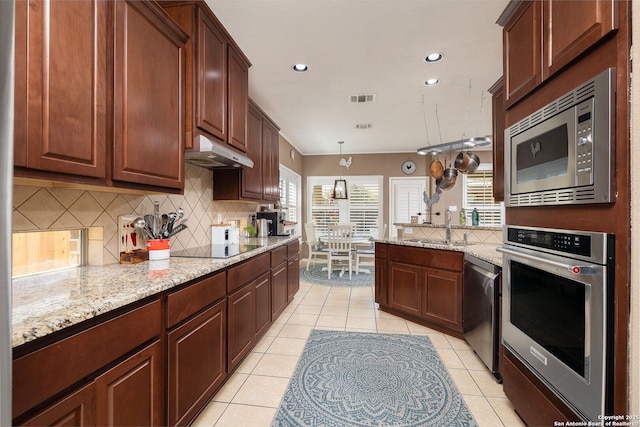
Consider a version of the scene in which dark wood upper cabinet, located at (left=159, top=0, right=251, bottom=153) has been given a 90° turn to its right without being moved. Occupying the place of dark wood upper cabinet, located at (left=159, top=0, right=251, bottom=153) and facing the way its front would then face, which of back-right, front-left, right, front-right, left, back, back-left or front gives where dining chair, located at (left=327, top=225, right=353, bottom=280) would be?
back

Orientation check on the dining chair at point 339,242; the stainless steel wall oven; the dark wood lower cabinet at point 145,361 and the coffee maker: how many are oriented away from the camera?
1

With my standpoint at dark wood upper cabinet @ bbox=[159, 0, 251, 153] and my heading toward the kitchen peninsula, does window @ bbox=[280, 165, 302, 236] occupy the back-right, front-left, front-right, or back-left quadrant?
front-left

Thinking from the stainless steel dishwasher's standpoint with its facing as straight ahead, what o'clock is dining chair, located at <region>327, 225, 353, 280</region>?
The dining chair is roughly at 3 o'clock from the stainless steel dishwasher.

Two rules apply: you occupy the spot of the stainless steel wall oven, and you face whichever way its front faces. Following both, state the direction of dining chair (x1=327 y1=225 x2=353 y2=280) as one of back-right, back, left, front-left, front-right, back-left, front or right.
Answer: right

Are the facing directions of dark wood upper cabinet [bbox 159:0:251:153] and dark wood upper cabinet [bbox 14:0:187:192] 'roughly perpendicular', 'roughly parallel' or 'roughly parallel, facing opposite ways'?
roughly parallel

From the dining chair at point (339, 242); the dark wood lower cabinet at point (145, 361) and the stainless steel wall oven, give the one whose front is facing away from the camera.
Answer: the dining chair

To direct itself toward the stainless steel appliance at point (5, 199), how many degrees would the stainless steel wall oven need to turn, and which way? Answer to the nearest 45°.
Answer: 0° — it already faces it

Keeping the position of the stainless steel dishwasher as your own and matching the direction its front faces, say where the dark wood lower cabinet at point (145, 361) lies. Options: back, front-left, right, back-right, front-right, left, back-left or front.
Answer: front

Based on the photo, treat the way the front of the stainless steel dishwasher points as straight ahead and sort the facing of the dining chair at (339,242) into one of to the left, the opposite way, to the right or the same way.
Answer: to the right

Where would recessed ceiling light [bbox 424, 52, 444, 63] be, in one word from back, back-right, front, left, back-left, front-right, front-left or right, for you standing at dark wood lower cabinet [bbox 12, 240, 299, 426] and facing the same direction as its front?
front-left

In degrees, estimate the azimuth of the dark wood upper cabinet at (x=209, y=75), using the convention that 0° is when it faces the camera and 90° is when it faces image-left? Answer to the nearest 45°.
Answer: approximately 315°

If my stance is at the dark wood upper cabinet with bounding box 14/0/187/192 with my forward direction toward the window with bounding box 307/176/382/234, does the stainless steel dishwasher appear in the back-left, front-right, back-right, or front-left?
front-right

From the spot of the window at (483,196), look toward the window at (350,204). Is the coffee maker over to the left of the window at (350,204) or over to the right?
left

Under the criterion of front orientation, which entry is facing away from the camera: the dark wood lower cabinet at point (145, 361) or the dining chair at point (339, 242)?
the dining chair

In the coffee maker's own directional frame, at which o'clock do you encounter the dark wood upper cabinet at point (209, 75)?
The dark wood upper cabinet is roughly at 2 o'clock from the coffee maker.

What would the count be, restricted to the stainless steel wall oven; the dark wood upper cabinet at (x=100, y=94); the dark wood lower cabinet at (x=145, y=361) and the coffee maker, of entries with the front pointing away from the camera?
0

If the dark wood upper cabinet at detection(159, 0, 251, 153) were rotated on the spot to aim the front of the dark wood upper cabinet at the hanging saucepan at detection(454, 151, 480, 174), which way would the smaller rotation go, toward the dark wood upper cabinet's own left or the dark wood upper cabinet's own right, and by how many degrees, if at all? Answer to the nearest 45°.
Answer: approximately 45° to the dark wood upper cabinet's own left
